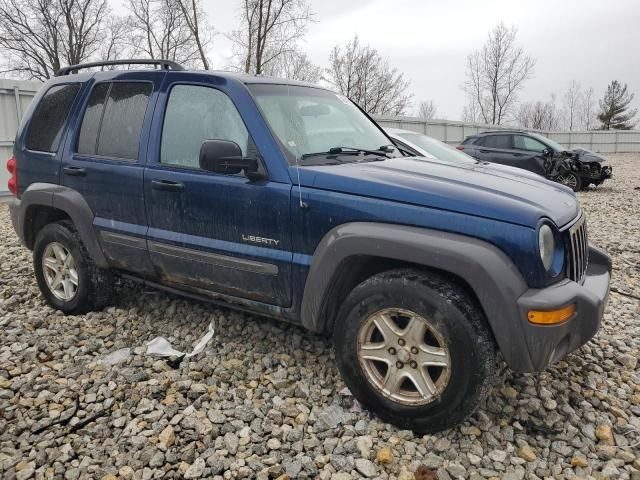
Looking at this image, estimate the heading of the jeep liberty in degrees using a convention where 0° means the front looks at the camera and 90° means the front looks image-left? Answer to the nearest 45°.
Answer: approximately 315°

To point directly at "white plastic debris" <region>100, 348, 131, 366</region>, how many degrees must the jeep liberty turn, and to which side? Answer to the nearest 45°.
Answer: approximately 135° to its right

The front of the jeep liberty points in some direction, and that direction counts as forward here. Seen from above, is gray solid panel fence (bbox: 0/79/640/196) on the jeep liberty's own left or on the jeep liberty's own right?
on the jeep liberty's own left

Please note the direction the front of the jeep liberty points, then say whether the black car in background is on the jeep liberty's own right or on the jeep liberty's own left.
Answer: on the jeep liberty's own left
